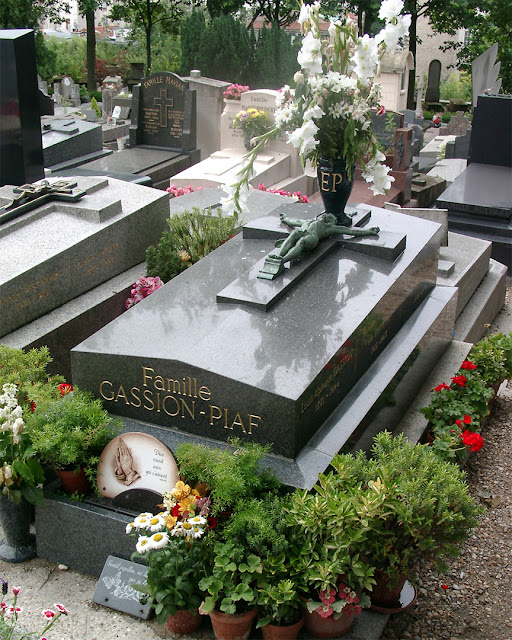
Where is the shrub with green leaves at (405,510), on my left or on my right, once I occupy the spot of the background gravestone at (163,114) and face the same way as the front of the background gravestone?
on my left

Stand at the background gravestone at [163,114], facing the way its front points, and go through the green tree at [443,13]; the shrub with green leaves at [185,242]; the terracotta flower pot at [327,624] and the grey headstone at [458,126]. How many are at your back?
2

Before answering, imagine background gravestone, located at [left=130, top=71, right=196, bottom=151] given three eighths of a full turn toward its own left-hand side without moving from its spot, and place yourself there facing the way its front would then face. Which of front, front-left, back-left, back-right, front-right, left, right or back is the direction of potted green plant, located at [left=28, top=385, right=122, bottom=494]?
right

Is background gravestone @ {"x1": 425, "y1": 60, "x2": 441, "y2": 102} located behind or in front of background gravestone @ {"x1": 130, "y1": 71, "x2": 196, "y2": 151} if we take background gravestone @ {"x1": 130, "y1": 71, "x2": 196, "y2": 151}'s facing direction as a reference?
behind

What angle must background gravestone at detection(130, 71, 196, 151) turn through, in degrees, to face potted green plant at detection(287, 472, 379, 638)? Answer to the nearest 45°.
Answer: approximately 45° to its left

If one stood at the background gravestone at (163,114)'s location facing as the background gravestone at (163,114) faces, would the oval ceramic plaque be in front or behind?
in front

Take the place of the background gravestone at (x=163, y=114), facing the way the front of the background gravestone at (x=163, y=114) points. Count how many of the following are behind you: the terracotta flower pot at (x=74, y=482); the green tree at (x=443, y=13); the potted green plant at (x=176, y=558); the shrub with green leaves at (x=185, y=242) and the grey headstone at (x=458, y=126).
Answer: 2

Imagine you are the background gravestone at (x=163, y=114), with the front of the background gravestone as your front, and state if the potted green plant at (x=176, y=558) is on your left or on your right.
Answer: on your left

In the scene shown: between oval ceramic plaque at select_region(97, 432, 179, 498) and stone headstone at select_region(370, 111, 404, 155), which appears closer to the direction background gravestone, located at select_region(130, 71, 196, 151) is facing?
the oval ceramic plaque

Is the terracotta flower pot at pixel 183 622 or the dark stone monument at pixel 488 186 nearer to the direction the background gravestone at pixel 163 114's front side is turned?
the terracotta flower pot

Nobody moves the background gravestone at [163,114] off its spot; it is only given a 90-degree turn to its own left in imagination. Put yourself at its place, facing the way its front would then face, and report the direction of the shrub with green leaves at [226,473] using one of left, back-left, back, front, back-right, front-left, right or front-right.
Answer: front-right

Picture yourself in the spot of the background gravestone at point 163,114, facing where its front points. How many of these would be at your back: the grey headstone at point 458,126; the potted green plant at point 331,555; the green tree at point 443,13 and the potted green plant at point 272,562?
2

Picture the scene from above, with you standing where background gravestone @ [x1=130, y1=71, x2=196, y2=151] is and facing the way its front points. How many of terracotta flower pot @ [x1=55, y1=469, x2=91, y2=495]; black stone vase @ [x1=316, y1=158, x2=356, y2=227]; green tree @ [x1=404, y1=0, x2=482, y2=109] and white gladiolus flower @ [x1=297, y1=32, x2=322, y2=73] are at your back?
1

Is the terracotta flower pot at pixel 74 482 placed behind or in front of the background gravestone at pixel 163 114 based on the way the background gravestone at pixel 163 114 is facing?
in front

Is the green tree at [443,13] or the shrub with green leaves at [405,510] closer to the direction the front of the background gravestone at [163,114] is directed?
the shrub with green leaves

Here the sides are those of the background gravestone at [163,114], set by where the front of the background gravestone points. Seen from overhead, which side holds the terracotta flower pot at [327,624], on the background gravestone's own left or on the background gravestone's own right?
on the background gravestone's own left

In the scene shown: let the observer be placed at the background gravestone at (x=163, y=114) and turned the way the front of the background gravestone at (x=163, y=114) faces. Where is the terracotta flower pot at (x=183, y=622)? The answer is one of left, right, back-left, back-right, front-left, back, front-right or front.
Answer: front-left

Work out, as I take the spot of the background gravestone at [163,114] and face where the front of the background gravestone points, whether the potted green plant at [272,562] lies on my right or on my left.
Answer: on my left

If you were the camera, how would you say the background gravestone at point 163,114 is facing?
facing the viewer and to the left of the viewer
